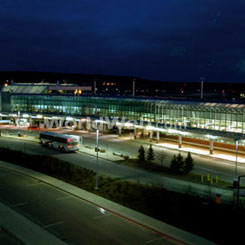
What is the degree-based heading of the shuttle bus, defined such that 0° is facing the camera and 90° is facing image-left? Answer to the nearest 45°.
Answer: approximately 135°
